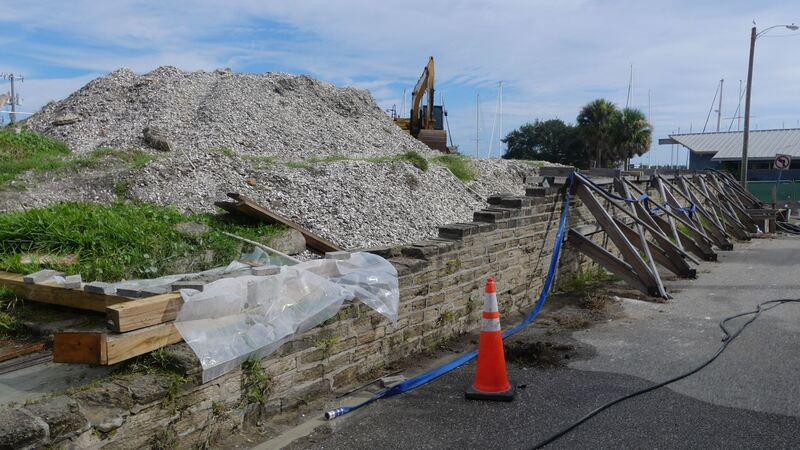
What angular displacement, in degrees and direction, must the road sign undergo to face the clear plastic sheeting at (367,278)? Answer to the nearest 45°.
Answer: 0° — it already faces it

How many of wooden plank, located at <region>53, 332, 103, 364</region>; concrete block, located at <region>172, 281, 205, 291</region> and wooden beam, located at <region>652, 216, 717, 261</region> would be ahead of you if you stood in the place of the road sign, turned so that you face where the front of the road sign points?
3

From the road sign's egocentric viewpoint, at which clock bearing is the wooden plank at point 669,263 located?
The wooden plank is roughly at 12 o'clock from the road sign.

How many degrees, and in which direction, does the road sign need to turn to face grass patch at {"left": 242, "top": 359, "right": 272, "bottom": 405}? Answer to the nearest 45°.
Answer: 0° — it already faces it

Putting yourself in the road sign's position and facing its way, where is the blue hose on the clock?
The blue hose is roughly at 12 o'clock from the road sign.

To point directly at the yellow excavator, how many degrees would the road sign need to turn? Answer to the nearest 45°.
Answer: approximately 90° to its right

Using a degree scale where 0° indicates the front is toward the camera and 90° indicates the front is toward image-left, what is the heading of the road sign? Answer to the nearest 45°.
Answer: approximately 0°

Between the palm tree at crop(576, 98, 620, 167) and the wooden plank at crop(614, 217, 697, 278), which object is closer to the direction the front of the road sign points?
the wooden plank

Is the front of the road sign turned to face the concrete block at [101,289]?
yes

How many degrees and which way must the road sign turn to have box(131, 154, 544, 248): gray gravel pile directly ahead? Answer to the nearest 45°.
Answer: approximately 45° to its right

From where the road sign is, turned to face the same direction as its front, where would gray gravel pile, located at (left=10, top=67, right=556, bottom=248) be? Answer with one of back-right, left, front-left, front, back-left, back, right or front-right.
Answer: front-right

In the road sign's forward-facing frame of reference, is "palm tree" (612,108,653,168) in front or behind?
behind

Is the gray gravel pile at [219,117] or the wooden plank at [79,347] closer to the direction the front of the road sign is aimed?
the wooden plank

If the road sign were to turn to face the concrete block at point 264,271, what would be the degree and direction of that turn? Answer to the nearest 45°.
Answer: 0° — it already faces it
